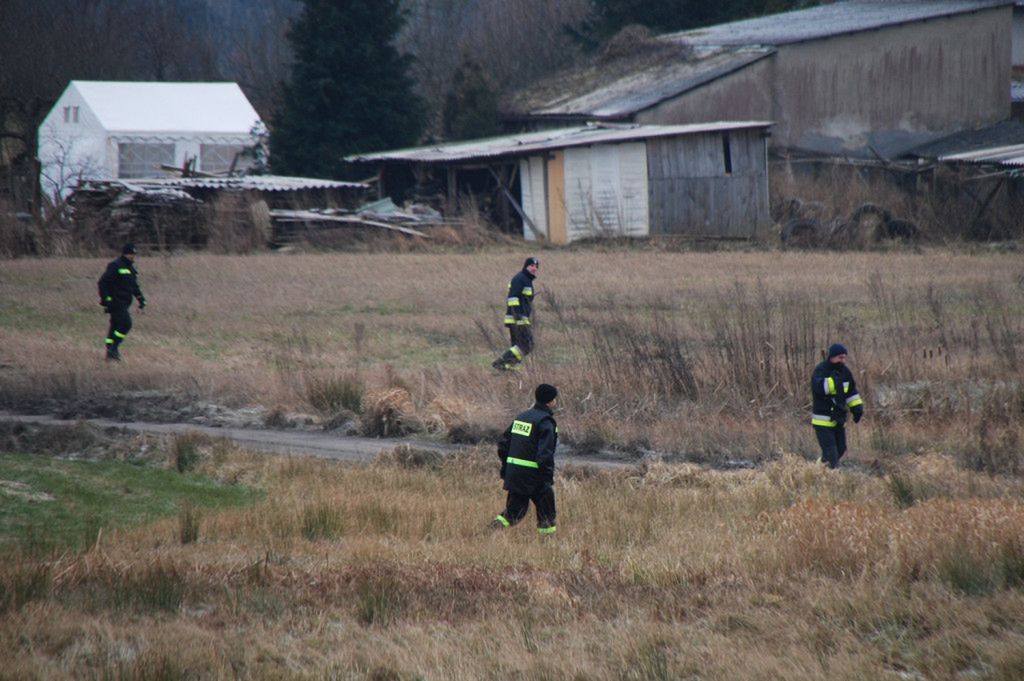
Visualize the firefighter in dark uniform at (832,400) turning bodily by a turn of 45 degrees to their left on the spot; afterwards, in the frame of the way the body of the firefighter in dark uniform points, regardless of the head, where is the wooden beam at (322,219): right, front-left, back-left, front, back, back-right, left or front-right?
back-left

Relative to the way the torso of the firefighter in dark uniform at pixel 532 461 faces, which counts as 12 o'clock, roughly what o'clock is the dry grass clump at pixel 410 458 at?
The dry grass clump is roughly at 10 o'clock from the firefighter in dark uniform.

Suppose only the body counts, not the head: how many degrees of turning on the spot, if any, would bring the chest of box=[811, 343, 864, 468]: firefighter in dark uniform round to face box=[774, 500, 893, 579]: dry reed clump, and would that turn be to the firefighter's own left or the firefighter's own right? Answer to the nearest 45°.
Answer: approximately 45° to the firefighter's own right

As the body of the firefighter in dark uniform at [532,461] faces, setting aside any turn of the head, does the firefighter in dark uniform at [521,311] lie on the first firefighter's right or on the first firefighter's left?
on the first firefighter's left

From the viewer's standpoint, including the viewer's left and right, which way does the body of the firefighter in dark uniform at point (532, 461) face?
facing away from the viewer and to the right of the viewer

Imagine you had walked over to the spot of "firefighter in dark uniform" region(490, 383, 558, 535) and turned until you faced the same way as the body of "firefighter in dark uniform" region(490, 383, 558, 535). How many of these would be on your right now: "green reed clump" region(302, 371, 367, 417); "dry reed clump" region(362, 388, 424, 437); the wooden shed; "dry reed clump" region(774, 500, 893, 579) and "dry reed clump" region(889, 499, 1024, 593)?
2

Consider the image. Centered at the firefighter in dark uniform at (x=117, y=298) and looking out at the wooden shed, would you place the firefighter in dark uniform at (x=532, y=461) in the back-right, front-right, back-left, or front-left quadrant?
back-right

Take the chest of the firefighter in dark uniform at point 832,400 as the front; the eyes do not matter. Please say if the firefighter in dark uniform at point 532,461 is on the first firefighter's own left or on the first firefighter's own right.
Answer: on the first firefighter's own right

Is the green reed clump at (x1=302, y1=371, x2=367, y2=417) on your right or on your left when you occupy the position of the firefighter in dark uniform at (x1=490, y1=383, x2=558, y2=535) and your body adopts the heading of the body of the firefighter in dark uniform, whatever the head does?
on your left
